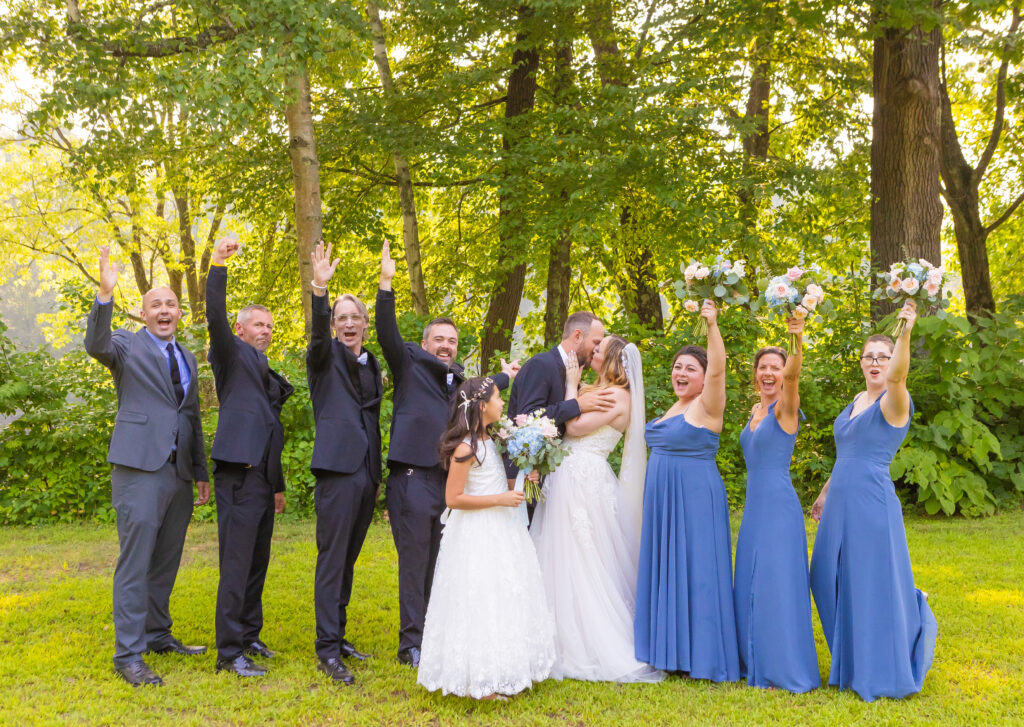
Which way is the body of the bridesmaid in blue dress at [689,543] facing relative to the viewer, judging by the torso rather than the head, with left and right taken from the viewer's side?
facing the viewer and to the left of the viewer

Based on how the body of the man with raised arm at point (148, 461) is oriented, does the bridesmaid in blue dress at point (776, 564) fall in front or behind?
in front

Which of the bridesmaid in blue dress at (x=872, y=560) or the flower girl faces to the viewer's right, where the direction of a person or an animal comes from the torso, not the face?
the flower girl

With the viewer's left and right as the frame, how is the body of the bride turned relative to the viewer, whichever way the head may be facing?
facing to the left of the viewer

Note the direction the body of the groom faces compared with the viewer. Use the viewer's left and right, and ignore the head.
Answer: facing to the right of the viewer

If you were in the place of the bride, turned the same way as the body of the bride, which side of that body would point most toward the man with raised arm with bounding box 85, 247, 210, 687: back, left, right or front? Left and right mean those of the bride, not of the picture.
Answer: front

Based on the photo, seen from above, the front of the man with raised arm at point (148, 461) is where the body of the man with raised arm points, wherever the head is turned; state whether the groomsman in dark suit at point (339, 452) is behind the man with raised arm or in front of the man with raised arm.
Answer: in front

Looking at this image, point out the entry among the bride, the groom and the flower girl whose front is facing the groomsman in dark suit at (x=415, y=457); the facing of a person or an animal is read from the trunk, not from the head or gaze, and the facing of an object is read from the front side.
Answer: the bride

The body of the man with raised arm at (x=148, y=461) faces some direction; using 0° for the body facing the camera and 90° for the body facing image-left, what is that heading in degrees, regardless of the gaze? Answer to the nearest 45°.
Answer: approximately 315°

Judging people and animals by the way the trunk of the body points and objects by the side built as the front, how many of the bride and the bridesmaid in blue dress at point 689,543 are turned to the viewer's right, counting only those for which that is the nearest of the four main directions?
0

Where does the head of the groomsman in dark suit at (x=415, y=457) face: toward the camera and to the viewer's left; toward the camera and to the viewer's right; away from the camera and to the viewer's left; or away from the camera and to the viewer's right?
toward the camera and to the viewer's right

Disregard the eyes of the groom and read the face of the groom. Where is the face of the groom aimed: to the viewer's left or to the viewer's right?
to the viewer's right

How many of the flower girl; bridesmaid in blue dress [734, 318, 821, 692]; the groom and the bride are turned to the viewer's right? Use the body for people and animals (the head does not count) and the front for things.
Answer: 2

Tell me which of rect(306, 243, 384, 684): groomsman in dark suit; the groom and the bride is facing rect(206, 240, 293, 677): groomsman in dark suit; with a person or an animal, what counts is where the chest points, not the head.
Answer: the bride

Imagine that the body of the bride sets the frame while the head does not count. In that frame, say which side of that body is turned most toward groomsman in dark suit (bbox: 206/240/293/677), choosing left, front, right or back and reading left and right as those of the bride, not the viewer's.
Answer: front
